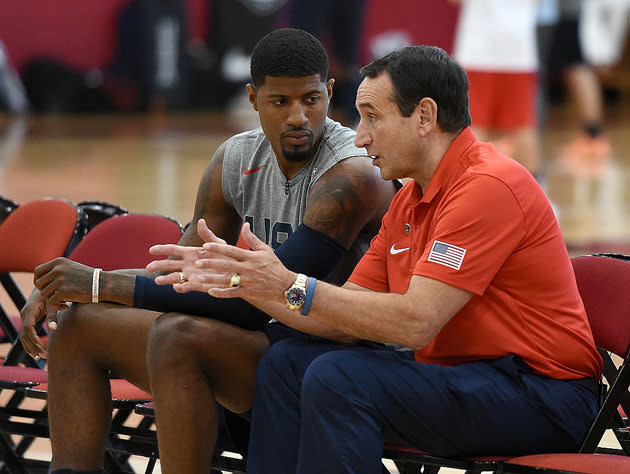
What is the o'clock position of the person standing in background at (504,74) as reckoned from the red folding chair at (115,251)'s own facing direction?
The person standing in background is roughly at 6 o'clock from the red folding chair.

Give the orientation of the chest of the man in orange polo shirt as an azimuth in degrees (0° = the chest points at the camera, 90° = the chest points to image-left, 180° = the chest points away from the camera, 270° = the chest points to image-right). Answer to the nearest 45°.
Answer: approximately 90°

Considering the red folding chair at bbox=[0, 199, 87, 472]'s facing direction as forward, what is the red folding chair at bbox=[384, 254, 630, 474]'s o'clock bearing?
the red folding chair at bbox=[384, 254, 630, 474] is roughly at 9 o'clock from the red folding chair at bbox=[0, 199, 87, 472].

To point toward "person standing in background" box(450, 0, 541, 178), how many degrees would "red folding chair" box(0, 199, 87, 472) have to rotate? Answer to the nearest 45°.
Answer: approximately 180°

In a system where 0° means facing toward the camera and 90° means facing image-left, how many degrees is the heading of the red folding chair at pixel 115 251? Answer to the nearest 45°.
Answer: approximately 45°

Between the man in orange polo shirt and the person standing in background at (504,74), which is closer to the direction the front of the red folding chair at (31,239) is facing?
the man in orange polo shirt

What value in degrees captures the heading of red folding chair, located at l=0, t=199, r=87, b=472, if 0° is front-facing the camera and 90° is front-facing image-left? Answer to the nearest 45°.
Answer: approximately 45°

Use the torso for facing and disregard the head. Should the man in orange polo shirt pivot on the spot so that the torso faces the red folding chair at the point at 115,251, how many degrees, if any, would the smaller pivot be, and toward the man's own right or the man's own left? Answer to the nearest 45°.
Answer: approximately 45° to the man's own right

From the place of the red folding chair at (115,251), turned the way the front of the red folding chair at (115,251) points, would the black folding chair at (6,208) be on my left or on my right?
on my right
